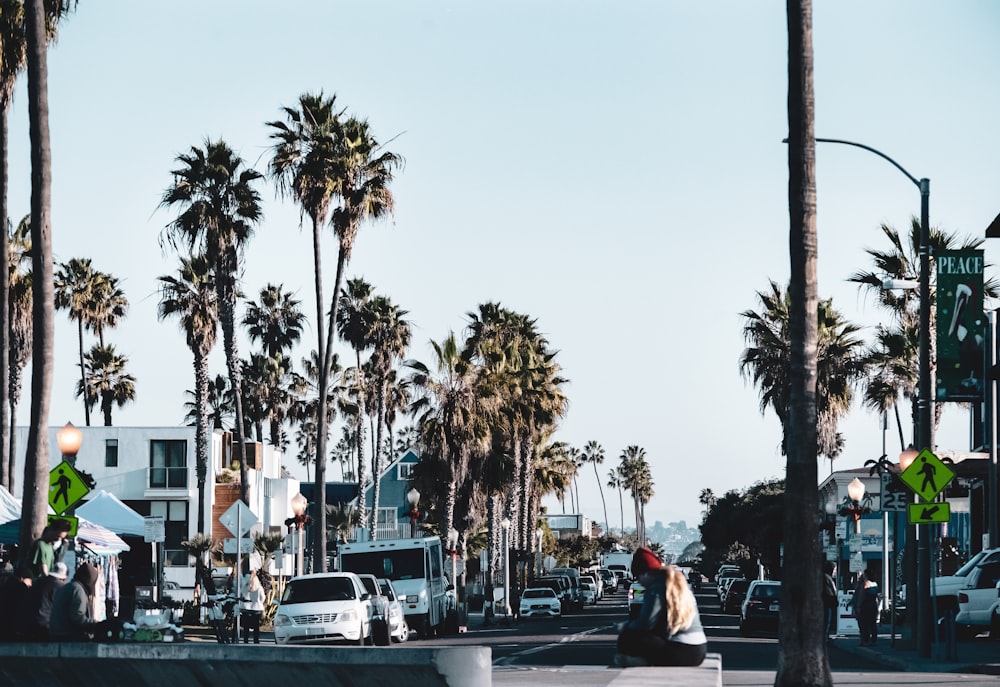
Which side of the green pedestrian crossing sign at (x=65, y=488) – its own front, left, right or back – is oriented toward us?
front

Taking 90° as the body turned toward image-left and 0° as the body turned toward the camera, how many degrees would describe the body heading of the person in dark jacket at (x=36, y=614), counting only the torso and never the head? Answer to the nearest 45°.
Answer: approximately 270°

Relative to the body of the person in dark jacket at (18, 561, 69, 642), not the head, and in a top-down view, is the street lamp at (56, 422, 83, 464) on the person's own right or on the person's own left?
on the person's own left

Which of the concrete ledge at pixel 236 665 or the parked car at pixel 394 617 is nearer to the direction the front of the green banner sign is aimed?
the concrete ledge

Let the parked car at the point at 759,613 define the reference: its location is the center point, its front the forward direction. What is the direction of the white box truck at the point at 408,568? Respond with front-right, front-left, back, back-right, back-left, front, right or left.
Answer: left

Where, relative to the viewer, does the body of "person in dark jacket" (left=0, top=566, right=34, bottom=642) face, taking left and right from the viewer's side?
facing to the right of the viewer

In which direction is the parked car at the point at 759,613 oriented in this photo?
away from the camera

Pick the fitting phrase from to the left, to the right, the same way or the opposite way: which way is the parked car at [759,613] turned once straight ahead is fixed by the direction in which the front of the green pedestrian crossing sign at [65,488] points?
the opposite way

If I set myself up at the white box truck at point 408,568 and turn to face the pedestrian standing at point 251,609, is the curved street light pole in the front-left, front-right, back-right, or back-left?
front-left

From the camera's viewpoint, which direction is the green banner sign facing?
toward the camera
